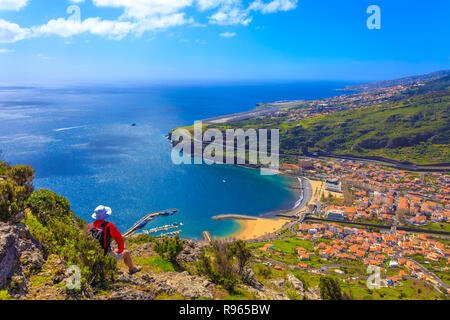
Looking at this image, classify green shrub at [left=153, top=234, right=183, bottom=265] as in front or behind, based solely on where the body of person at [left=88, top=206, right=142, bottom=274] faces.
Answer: in front

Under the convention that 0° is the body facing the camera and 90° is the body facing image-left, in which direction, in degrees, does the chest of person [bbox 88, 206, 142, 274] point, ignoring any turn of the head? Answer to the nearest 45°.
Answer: approximately 225°

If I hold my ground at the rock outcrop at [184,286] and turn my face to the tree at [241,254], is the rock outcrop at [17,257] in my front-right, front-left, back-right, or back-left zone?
back-left

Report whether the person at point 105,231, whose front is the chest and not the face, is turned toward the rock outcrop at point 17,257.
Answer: no

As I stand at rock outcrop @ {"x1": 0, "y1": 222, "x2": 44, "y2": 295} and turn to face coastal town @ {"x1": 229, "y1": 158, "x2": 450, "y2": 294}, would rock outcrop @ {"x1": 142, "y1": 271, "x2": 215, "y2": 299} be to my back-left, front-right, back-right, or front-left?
front-right

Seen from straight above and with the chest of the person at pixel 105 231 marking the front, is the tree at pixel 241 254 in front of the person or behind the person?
in front

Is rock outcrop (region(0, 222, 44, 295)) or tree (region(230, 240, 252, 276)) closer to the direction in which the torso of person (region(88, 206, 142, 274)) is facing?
the tree

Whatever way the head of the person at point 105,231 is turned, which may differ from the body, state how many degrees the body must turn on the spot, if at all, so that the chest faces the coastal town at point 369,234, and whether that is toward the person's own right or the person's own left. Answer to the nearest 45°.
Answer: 0° — they already face it
